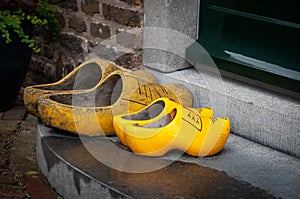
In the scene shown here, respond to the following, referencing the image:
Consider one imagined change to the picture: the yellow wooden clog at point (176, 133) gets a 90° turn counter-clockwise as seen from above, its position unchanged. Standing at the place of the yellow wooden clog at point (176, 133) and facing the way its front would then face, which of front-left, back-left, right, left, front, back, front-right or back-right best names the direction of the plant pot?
front-left

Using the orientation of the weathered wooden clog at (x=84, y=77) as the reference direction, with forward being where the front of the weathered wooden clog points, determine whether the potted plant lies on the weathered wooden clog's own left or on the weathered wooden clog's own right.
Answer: on the weathered wooden clog's own left

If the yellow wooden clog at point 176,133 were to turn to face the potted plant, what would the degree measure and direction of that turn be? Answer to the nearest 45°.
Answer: approximately 135° to its left

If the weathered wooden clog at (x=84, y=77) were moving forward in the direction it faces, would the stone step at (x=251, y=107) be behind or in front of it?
in front

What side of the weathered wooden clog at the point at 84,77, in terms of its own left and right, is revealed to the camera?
right

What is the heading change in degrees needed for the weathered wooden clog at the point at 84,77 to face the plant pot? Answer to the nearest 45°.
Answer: approximately 135° to its left

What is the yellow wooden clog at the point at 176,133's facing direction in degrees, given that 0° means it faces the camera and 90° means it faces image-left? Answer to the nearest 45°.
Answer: approximately 270°

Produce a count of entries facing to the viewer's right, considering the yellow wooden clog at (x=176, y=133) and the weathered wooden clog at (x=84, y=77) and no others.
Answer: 2
